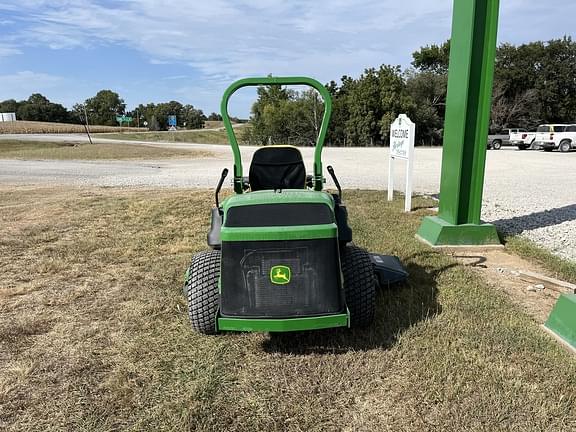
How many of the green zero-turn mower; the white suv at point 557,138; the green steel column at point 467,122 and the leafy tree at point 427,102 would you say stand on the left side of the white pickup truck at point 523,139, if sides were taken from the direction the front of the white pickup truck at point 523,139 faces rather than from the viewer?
1

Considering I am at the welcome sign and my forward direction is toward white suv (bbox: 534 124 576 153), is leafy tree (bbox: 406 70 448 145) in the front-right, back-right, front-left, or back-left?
front-left

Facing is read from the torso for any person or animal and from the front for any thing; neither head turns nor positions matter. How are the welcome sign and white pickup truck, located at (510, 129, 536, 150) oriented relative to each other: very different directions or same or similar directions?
very different directions

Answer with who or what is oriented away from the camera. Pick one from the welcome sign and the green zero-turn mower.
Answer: the green zero-turn mower

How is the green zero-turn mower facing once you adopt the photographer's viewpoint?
facing away from the viewer

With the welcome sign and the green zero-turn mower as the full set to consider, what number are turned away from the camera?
1

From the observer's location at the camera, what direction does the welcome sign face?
facing the viewer and to the left of the viewer
